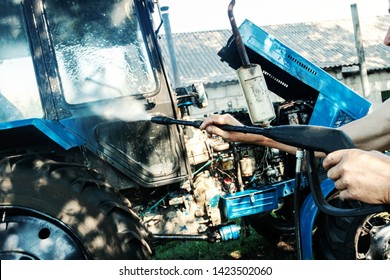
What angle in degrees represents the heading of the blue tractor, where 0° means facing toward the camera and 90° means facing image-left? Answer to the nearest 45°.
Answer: approximately 270°
